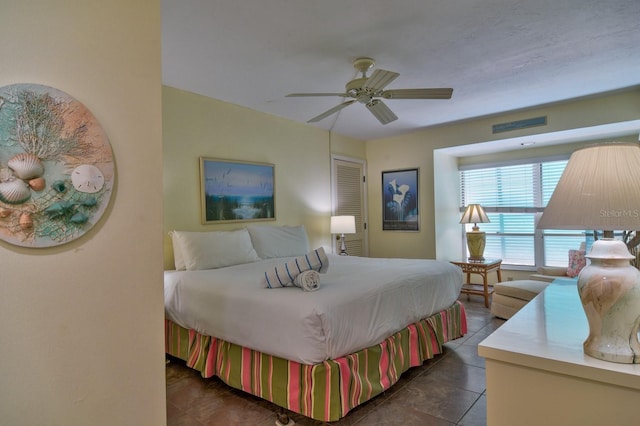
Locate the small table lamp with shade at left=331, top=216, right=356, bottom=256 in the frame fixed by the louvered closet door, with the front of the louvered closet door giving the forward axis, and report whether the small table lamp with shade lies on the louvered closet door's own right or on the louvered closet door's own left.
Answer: on the louvered closet door's own right

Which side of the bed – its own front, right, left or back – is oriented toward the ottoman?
left

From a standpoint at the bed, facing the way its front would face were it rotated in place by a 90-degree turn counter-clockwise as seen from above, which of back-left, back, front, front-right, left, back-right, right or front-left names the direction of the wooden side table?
front

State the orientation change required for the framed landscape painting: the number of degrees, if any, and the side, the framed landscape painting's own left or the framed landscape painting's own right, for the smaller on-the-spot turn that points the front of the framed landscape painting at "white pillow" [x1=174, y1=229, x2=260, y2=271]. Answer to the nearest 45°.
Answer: approximately 45° to the framed landscape painting's own right

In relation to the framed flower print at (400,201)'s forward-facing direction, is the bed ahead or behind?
ahead

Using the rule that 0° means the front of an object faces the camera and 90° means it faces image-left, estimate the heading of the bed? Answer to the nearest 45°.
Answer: approximately 315°

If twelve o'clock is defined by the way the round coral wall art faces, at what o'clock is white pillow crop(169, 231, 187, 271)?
The white pillow is roughly at 7 o'clock from the round coral wall art.

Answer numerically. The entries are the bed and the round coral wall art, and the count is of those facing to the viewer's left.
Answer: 0
